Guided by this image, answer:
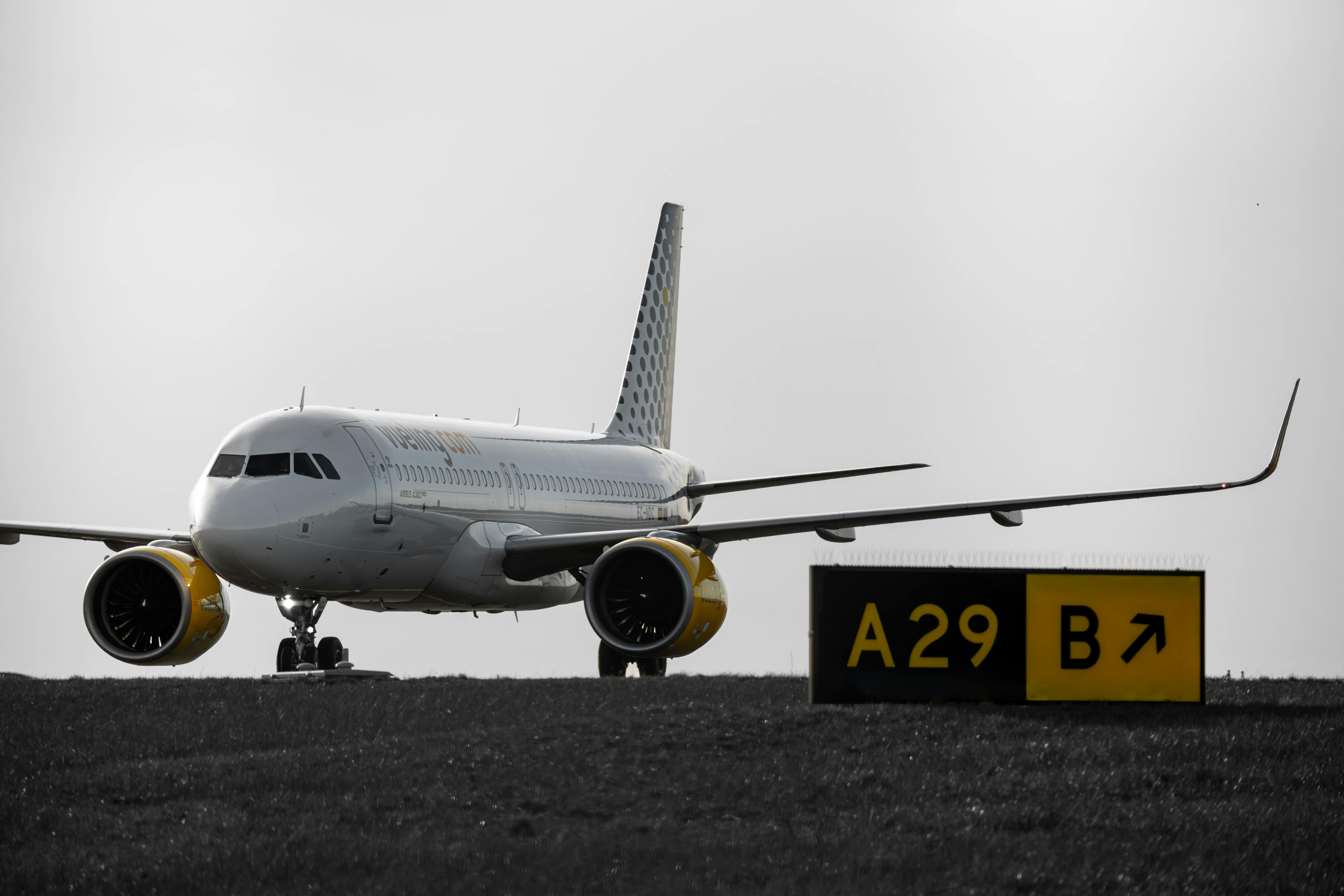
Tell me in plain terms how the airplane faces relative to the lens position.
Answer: facing the viewer and to the left of the viewer
